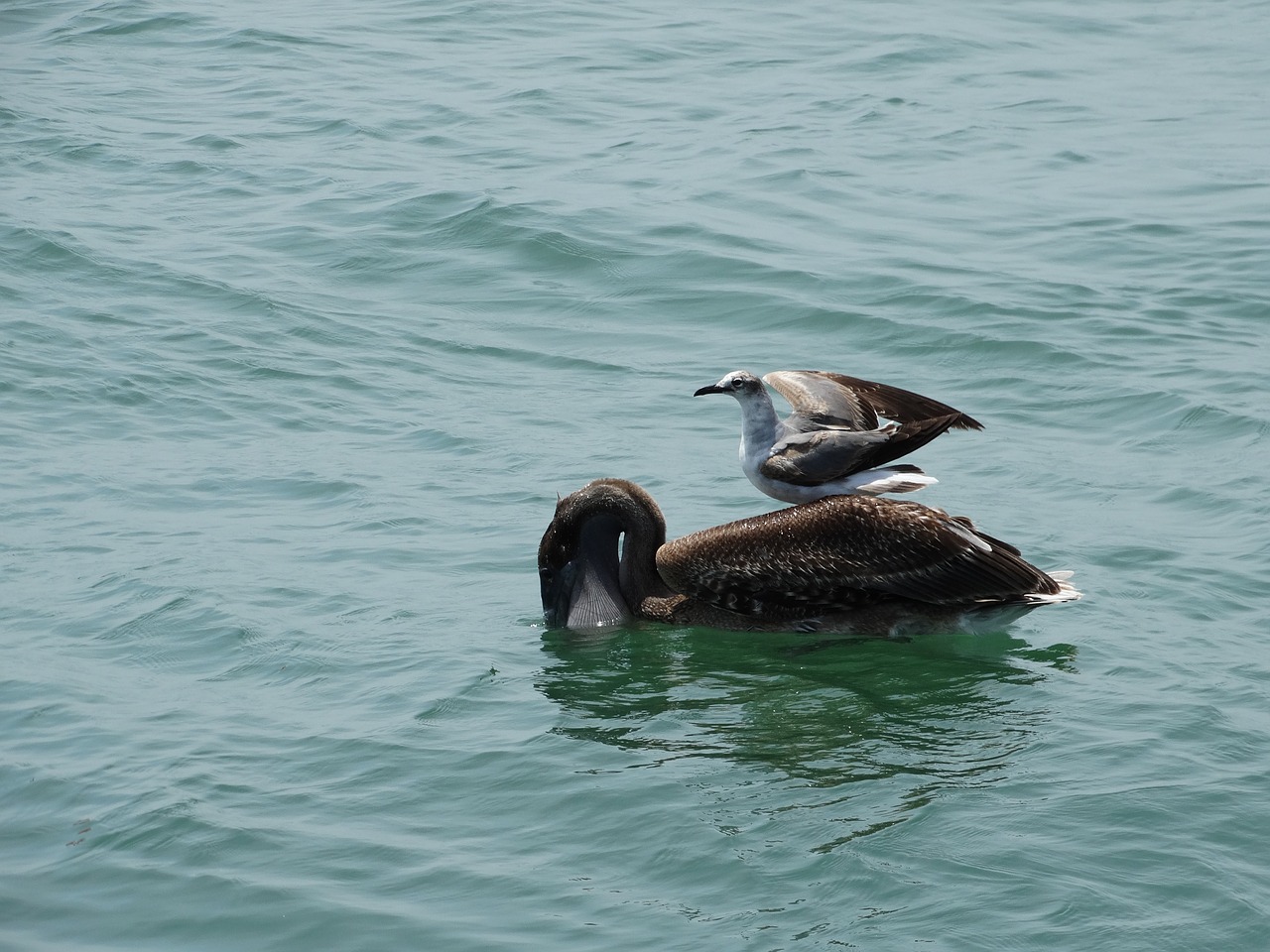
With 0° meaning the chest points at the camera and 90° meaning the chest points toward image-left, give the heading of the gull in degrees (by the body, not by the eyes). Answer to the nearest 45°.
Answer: approximately 90°

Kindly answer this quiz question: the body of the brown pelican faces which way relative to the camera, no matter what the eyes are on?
to the viewer's left
